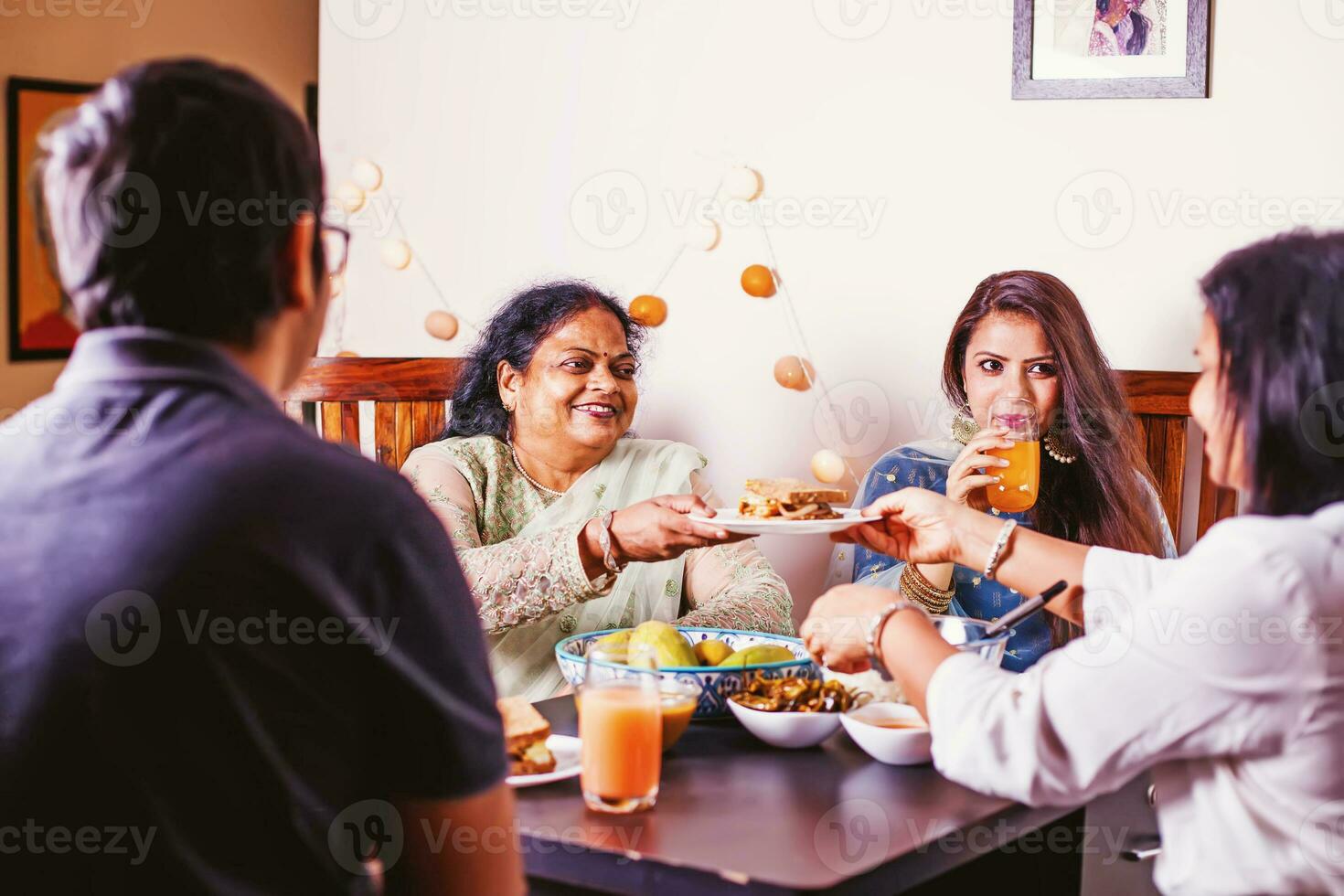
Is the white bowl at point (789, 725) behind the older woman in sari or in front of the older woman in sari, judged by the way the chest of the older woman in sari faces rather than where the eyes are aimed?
in front

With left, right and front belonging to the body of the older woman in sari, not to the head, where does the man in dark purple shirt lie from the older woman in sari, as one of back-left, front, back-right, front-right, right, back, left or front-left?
front-right

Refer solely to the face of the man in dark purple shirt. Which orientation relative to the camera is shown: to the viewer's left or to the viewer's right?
to the viewer's right

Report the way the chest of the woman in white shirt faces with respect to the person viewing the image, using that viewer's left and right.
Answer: facing away from the viewer and to the left of the viewer

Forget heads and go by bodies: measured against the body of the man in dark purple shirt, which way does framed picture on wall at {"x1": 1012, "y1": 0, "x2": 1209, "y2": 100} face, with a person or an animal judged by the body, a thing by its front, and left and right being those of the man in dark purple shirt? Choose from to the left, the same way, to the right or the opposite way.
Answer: the opposite way

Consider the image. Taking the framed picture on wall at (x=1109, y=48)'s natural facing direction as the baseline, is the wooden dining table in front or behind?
in front

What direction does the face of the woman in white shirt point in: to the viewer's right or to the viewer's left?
to the viewer's left

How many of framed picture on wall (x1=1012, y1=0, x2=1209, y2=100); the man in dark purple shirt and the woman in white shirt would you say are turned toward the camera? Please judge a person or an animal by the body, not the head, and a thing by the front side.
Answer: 1

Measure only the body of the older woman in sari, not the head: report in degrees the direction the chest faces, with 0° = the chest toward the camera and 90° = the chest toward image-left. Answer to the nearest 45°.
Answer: approximately 315°

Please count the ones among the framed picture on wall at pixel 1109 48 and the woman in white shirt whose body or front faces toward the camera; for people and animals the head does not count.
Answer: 1

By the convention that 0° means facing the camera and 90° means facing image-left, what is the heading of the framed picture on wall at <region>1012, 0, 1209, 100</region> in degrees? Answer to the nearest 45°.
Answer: approximately 0°
